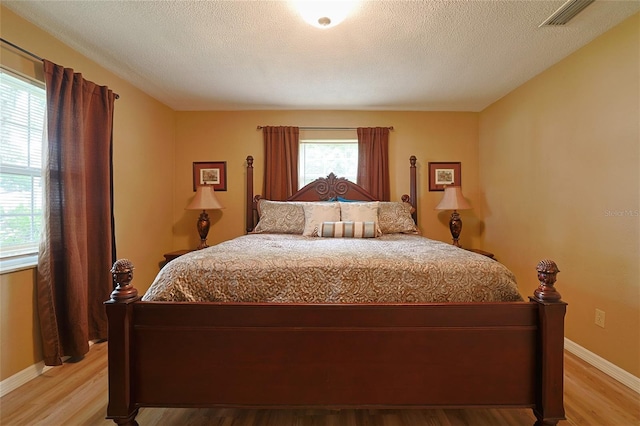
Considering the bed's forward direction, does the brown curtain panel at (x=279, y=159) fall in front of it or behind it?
behind

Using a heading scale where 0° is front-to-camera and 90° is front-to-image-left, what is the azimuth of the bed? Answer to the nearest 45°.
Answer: approximately 0°

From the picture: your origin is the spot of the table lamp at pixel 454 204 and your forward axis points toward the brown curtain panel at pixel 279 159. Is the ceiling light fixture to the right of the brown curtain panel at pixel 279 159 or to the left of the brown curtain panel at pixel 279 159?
left

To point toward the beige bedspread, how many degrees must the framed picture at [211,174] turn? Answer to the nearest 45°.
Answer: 0° — it already faces it

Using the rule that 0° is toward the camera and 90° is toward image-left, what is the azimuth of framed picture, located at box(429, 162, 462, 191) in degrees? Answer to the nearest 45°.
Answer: approximately 0°
